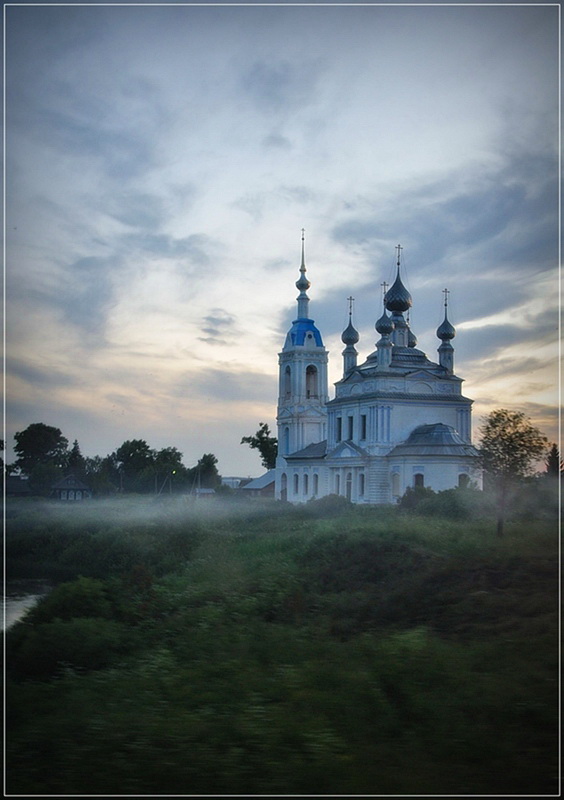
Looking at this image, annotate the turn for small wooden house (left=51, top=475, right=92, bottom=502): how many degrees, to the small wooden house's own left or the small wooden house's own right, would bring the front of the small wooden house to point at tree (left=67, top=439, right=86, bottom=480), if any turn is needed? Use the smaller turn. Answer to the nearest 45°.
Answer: approximately 180°

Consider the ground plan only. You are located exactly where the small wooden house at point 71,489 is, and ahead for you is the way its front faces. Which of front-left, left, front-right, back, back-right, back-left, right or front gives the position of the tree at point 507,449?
front-left

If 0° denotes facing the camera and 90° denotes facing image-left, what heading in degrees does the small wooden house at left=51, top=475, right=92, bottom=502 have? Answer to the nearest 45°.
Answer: approximately 0°

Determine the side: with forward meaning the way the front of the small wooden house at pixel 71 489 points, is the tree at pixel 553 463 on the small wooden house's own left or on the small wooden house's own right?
on the small wooden house's own left

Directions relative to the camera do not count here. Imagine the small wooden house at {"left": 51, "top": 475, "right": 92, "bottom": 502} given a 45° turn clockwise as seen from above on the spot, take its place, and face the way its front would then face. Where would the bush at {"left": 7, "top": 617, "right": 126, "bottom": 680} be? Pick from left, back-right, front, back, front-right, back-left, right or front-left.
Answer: front-left
